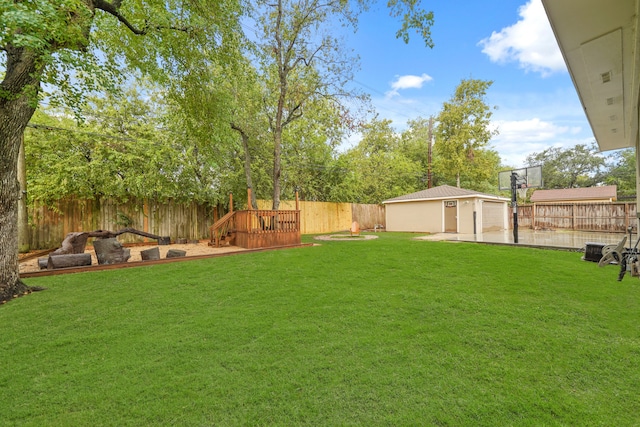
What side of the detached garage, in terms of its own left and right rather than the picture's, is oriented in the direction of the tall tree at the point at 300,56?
right

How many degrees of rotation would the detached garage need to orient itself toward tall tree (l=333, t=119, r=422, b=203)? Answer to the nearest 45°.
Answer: approximately 180°

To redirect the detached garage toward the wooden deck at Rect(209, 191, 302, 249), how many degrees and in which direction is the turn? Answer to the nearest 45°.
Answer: approximately 90° to its right

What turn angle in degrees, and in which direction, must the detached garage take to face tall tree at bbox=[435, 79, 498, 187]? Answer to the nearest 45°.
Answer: approximately 135° to its left

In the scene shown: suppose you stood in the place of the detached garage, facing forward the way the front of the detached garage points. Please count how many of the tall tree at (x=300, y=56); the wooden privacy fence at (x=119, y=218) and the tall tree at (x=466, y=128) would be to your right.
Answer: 2

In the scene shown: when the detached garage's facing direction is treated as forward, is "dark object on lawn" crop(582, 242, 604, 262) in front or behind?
in front

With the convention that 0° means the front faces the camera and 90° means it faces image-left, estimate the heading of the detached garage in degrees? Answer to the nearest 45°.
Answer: approximately 315°
